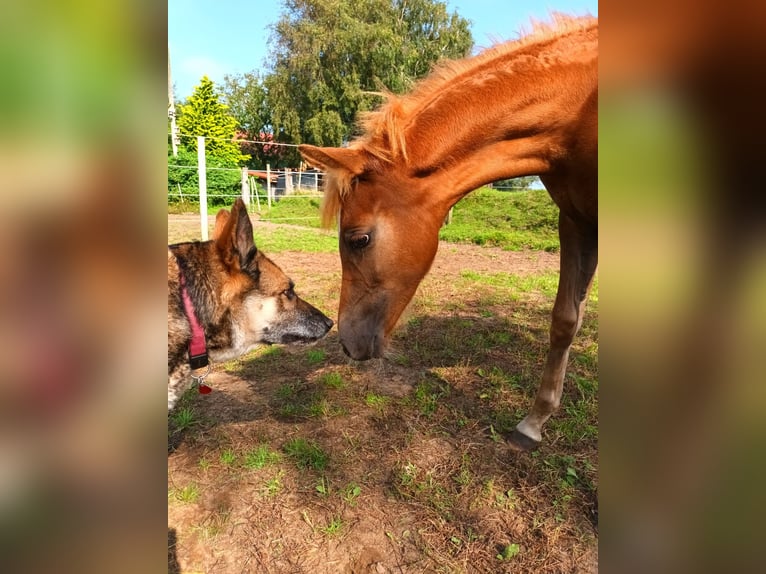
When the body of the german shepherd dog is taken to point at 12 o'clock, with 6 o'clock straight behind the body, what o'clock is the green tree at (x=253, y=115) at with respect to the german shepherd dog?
The green tree is roughly at 9 o'clock from the german shepherd dog.

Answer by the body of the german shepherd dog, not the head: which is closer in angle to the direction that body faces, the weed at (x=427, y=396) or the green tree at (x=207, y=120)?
the weed

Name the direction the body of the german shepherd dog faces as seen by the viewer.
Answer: to the viewer's right

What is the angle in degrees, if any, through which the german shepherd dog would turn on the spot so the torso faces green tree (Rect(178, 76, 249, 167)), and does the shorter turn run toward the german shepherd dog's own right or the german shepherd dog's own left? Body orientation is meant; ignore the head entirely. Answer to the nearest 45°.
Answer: approximately 90° to the german shepherd dog's own left
